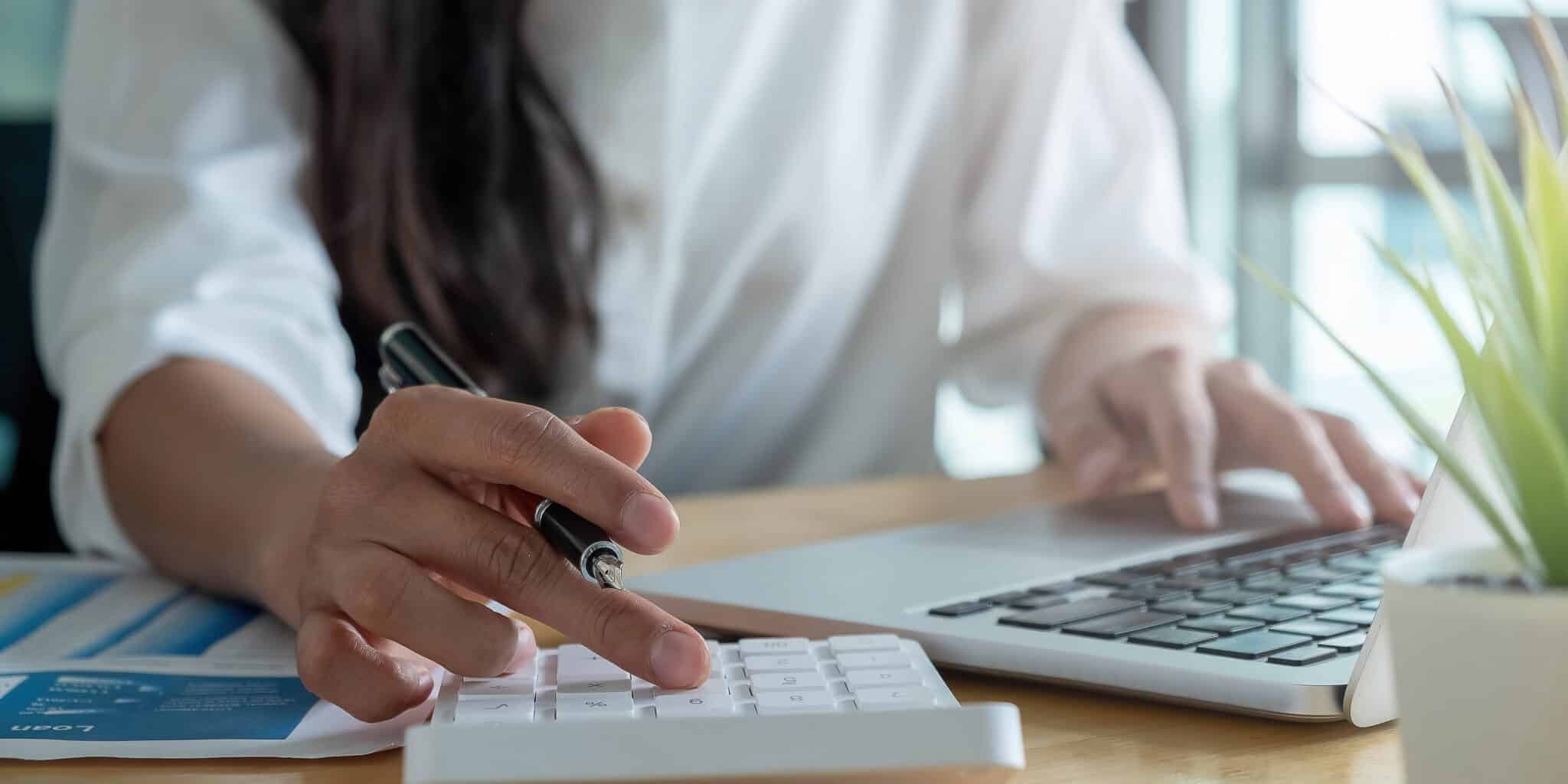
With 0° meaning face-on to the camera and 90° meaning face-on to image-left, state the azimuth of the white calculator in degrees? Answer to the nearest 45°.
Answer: approximately 180°

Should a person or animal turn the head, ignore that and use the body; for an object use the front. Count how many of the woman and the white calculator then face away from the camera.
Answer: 1

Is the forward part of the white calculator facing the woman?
yes

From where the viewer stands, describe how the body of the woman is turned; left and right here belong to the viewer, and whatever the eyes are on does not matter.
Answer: facing the viewer and to the right of the viewer

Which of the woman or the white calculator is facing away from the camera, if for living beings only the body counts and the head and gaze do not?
the white calculator

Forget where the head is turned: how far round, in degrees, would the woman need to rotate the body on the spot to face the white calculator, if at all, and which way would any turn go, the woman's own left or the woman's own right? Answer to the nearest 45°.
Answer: approximately 45° to the woman's own right
